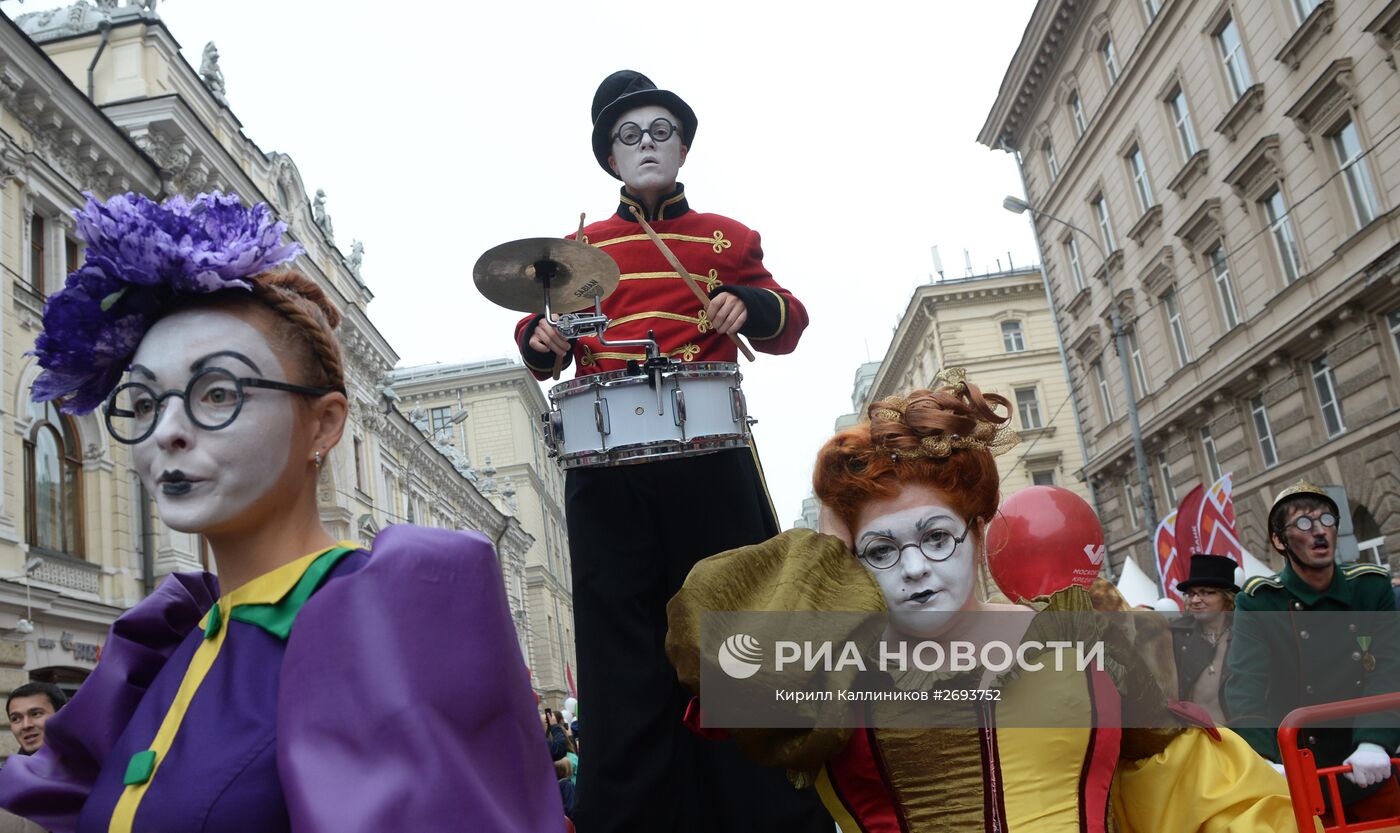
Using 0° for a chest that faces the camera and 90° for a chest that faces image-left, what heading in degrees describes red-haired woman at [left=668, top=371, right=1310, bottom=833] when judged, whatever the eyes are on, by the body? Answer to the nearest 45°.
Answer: approximately 0°

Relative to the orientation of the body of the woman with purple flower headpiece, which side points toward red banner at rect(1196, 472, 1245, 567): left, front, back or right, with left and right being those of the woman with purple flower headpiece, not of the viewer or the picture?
back

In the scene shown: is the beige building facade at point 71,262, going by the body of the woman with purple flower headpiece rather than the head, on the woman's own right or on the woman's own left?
on the woman's own right

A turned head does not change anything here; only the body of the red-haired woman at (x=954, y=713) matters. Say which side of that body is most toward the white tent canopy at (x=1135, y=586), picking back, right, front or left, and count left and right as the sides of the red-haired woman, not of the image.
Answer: back

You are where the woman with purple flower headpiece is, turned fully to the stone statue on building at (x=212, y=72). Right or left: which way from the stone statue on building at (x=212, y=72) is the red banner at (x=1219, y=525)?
right

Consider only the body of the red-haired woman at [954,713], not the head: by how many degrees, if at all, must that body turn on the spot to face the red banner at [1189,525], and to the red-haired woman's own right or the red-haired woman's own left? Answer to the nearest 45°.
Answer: approximately 180°

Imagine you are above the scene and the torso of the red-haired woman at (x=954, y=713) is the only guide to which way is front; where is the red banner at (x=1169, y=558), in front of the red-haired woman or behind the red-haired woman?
behind

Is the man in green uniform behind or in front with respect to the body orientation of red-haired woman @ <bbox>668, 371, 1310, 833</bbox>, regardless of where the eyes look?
behind

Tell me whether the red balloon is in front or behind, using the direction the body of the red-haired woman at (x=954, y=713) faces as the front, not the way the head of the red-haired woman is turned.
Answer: behind
